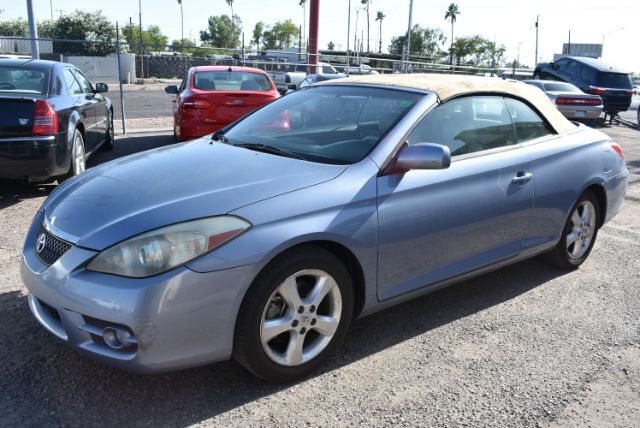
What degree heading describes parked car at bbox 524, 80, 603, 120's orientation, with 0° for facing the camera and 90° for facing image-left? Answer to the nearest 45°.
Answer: approximately 135°

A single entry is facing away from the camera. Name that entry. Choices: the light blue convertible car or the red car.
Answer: the red car

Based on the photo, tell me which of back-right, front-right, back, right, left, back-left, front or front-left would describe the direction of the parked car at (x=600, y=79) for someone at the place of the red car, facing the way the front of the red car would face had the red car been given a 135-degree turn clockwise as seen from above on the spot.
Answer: left

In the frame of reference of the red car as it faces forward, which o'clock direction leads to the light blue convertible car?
The light blue convertible car is roughly at 6 o'clock from the red car.

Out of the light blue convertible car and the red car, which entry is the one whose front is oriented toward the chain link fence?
the red car

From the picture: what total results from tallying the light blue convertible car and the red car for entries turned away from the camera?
1

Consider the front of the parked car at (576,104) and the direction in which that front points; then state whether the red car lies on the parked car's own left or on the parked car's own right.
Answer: on the parked car's own left

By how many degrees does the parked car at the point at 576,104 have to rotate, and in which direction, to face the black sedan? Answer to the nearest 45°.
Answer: approximately 135° to its left

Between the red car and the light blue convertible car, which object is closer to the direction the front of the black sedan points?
the red car

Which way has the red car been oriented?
away from the camera

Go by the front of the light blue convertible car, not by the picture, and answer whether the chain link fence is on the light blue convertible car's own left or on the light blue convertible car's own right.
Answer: on the light blue convertible car's own right

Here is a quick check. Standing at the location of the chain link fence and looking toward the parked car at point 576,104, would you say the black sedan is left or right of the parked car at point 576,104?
right

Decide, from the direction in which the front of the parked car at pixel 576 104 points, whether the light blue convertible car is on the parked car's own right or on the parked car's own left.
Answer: on the parked car's own left

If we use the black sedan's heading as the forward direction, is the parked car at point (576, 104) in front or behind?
in front

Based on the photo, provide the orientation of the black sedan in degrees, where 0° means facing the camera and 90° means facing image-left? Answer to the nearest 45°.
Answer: approximately 225°

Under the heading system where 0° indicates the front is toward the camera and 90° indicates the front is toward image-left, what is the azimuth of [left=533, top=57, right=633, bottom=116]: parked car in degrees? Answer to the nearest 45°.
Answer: approximately 135°

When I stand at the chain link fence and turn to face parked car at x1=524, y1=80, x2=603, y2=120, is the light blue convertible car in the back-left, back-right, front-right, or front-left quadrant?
front-right

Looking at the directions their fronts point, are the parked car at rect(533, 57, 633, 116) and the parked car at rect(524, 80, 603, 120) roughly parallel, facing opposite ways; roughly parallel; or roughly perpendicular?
roughly parallel
